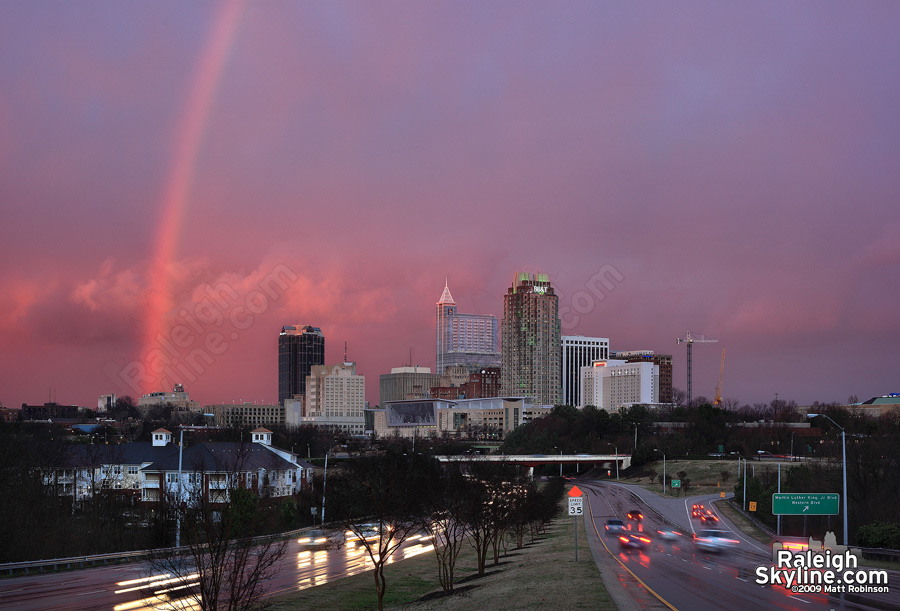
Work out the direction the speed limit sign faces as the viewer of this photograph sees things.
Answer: facing the viewer
